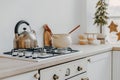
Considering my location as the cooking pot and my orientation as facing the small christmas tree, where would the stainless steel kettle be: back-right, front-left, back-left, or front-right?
back-left

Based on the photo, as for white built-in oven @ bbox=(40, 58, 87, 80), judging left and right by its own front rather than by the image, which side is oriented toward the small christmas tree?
left

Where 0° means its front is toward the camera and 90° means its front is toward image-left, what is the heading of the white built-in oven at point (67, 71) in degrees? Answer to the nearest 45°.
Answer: approximately 315°

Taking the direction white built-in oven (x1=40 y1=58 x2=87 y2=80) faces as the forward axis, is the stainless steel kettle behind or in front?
behind
